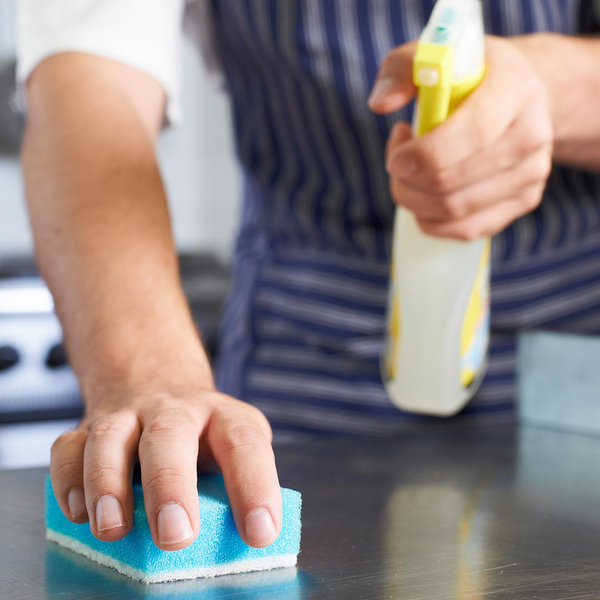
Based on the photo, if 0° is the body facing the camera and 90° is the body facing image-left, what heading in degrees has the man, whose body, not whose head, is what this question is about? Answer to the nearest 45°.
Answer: approximately 0°
